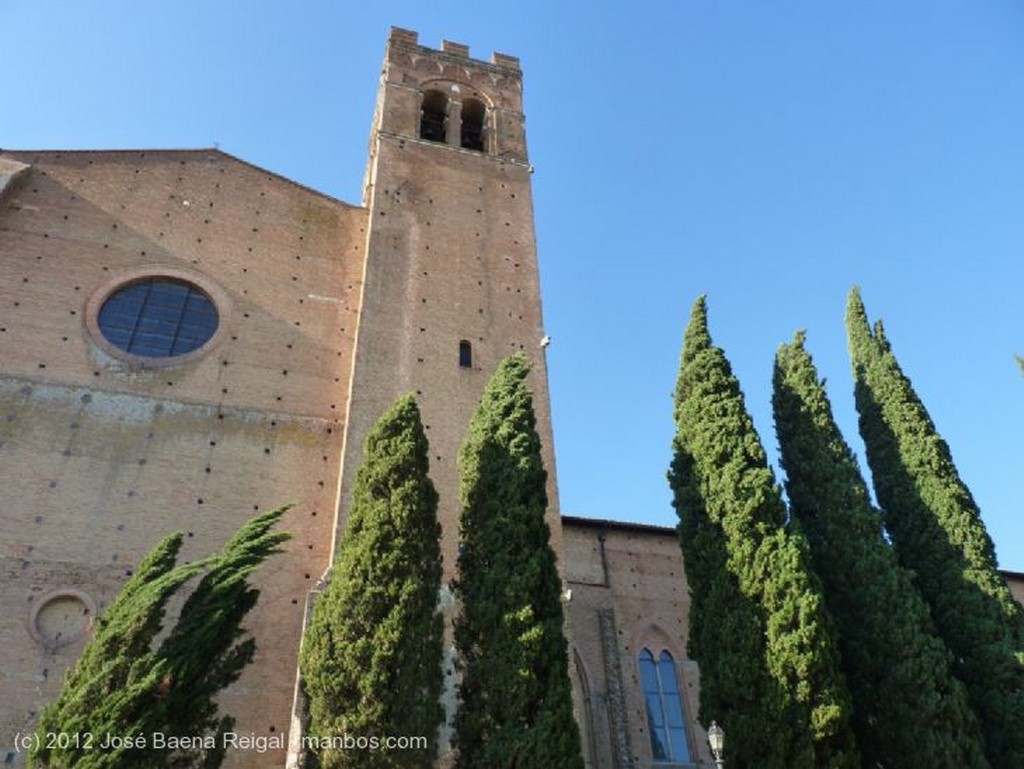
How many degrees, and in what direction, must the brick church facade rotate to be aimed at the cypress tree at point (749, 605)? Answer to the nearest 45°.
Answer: approximately 90° to its left

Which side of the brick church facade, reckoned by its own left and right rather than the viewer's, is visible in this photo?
front

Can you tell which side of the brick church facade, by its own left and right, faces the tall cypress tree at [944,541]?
left
